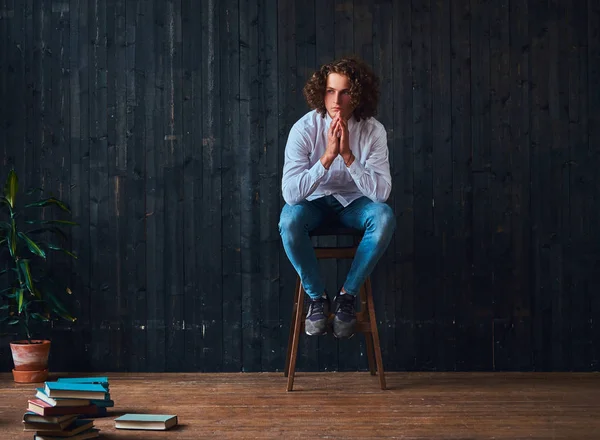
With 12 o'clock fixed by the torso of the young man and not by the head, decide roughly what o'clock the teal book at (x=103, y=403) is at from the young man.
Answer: The teal book is roughly at 2 o'clock from the young man.

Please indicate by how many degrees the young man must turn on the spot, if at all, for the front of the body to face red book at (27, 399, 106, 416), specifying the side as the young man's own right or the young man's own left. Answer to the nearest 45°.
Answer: approximately 45° to the young man's own right

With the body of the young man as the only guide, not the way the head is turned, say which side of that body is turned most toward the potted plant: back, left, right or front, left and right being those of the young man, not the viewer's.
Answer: right

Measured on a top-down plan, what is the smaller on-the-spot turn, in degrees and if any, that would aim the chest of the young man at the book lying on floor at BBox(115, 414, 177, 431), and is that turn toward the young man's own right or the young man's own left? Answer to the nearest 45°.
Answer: approximately 45° to the young man's own right

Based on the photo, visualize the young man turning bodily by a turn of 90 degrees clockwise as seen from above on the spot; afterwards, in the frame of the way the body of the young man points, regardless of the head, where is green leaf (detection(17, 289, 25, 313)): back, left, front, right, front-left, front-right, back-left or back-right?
front

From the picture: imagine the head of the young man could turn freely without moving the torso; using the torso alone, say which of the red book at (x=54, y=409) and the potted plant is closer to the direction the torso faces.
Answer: the red book

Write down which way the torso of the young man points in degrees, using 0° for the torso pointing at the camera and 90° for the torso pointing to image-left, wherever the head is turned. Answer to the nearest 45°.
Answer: approximately 0°

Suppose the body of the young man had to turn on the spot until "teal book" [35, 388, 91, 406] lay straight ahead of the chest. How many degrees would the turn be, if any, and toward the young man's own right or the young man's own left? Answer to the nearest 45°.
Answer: approximately 45° to the young man's own right
